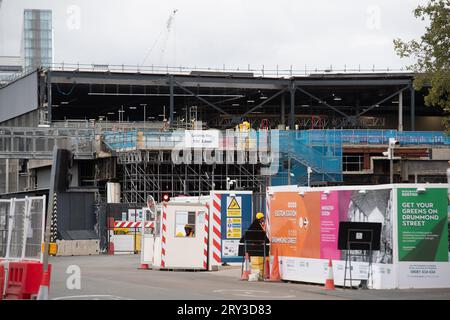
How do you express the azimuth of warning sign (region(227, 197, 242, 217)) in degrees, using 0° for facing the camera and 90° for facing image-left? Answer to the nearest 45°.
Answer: approximately 0°

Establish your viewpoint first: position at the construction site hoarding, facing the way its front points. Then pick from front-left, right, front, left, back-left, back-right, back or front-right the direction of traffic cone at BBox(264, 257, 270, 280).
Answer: back-right

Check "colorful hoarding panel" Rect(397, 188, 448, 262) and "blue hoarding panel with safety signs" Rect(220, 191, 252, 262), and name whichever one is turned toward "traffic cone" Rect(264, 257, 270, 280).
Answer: "blue hoarding panel with safety signs" Rect(220, 191, 252, 262)

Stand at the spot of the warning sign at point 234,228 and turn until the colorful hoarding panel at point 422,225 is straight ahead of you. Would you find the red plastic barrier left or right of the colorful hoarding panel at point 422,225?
right

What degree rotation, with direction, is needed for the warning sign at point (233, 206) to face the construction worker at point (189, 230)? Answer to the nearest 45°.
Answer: approximately 45° to its right
